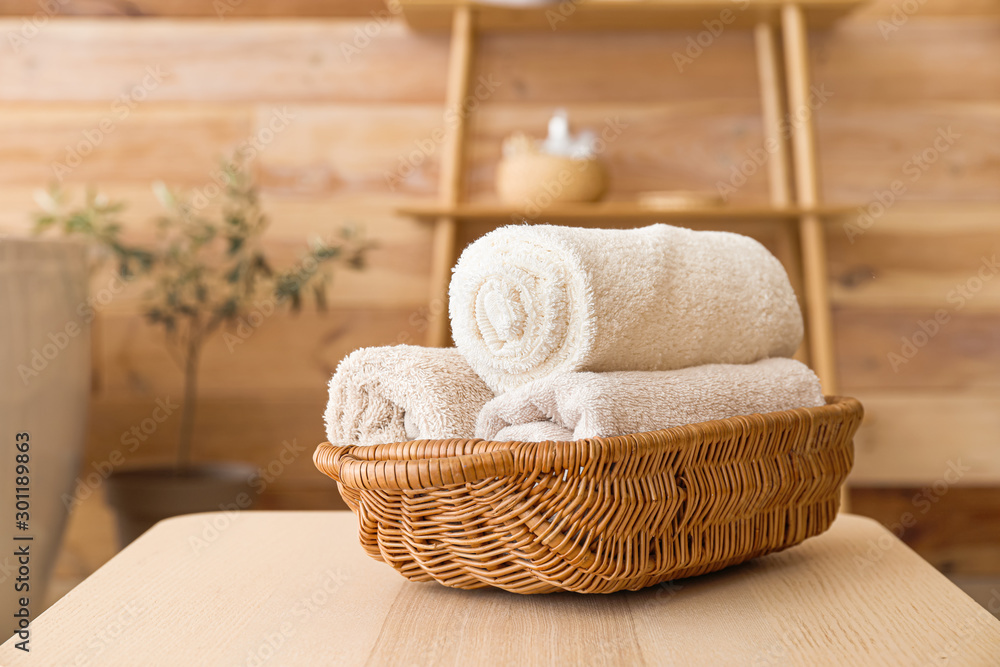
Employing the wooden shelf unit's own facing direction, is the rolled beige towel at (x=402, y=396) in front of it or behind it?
in front

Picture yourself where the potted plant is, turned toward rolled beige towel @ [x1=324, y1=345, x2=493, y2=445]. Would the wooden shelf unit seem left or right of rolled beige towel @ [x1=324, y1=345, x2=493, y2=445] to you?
left

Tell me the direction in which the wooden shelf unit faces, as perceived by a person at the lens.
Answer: facing the viewer

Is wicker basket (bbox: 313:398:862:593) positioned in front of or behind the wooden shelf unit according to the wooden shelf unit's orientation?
in front

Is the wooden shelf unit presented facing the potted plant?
no

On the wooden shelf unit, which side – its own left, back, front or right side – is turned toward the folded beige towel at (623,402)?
front
